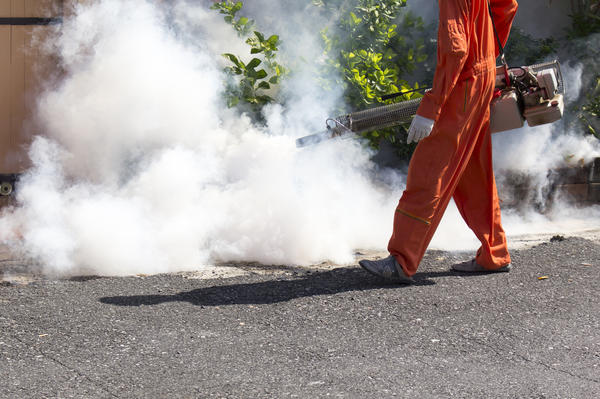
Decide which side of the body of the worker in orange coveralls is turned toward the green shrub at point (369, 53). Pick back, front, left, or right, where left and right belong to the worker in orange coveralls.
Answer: right

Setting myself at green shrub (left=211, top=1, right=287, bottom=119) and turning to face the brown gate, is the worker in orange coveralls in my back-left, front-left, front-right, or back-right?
back-left

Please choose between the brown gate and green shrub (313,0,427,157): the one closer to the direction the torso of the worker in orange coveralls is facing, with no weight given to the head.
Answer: the brown gate

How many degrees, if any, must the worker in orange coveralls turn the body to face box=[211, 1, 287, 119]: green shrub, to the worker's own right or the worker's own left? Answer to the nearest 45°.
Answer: approximately 45° to the worker's own right

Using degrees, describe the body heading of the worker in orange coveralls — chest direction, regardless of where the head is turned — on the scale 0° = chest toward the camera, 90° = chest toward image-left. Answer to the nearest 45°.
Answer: approximately 90°

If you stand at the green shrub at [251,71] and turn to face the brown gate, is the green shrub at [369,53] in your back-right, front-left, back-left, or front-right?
back-right

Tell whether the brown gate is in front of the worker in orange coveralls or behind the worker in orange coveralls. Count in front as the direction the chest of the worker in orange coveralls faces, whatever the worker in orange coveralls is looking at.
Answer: in front
